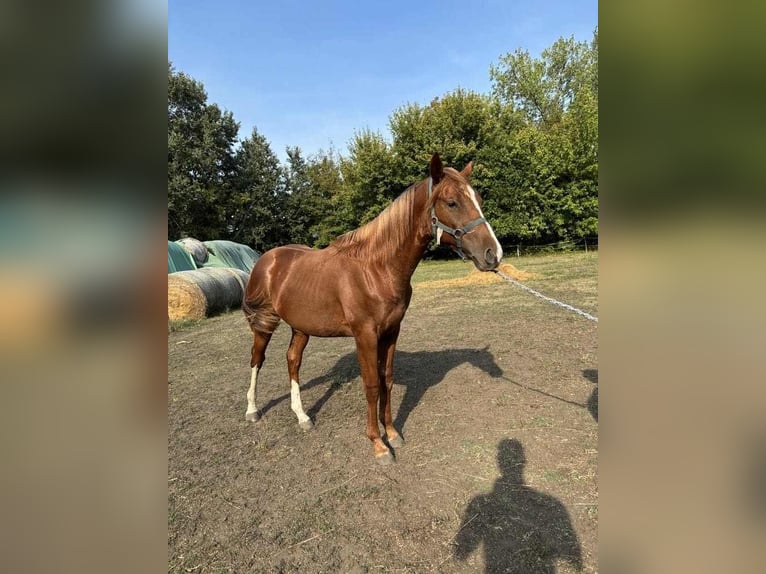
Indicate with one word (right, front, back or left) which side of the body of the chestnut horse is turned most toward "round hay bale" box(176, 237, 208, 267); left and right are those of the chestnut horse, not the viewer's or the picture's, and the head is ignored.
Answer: back

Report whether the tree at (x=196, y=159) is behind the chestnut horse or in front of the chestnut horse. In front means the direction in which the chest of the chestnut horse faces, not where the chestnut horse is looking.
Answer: behind

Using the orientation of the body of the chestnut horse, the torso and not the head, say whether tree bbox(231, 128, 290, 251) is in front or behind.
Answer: behind

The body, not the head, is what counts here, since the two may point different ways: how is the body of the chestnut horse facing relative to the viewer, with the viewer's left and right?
facing the viewer and to the right of the viewer

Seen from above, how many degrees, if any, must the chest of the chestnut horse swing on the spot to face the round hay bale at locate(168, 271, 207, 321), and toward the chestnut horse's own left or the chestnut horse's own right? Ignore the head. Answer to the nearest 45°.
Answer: approximately 180°

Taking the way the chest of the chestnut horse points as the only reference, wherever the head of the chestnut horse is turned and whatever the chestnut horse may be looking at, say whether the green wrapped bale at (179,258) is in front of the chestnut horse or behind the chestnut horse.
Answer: behind
